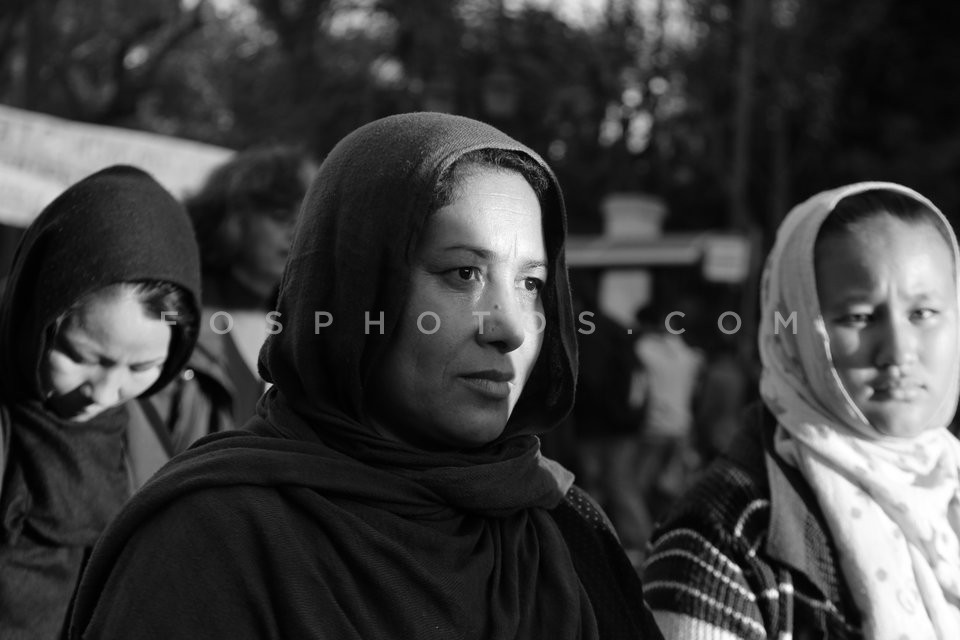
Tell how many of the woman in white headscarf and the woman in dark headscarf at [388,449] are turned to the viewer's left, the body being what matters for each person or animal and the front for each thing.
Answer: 0

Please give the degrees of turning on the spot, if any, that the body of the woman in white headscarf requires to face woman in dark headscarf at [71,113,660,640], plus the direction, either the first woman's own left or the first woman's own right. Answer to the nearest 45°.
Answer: approximately 90° to the first woman's own right

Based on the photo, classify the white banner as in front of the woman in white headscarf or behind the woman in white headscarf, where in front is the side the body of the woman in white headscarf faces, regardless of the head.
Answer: behind

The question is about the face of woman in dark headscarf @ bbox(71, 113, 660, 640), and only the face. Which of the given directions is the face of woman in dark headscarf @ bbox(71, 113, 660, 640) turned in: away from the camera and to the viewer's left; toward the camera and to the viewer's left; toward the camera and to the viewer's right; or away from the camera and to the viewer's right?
toward the camera and to the viewer's right

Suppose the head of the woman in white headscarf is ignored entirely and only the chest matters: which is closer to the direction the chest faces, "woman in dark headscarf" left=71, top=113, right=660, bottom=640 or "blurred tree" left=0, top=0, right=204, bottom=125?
the woman in dark headscarf

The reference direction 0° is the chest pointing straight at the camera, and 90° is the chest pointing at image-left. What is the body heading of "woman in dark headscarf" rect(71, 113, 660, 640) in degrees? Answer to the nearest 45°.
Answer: approximately 315°

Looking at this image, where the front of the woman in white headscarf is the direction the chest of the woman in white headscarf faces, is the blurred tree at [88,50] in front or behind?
behind
